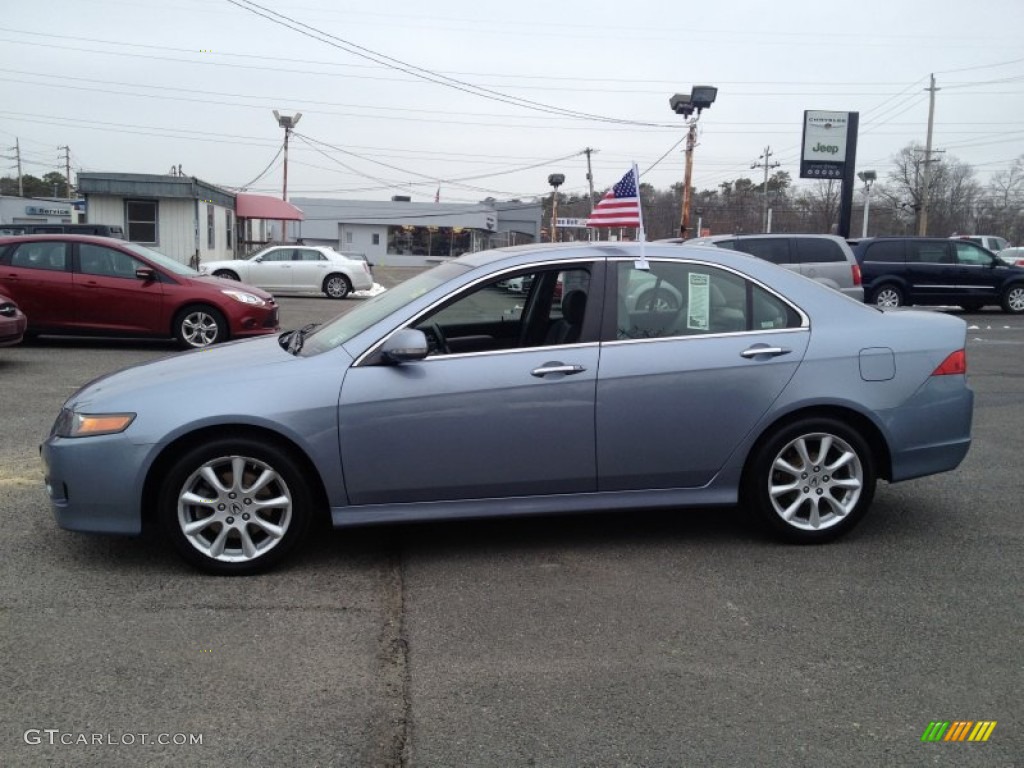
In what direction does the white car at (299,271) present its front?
to the viewer's left

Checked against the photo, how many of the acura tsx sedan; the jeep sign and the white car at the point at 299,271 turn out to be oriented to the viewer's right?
0

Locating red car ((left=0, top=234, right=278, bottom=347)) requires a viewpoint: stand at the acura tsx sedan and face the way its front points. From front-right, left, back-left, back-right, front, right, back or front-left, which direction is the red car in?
front-right

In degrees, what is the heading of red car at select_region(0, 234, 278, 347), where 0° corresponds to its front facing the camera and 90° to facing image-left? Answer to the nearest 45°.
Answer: approximately 270°

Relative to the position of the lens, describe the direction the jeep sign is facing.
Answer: facing the viewer

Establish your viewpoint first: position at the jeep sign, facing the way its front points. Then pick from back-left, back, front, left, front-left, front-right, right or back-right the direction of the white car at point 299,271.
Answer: front-right

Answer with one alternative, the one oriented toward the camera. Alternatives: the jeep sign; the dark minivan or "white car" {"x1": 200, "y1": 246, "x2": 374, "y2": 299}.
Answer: the jeep sign

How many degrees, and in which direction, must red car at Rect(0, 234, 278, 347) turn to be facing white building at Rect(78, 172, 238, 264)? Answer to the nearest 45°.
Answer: approximately 90° to its left

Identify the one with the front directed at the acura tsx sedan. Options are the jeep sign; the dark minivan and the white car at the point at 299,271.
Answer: the jeep sign

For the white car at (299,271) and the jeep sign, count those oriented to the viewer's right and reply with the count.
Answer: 0

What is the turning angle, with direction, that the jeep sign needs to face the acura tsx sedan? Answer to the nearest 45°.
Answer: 0° — it already faces it

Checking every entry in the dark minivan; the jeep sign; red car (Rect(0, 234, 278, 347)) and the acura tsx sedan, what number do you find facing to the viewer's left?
1

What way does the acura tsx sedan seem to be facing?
to the viewer's left

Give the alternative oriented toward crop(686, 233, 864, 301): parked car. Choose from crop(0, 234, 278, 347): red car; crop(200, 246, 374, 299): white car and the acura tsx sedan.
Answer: the red car

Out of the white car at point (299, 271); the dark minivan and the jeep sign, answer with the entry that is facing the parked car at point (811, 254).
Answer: the jeep sign

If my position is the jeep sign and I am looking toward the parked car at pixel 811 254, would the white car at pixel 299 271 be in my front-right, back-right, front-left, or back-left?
front-right

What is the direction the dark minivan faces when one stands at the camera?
facing to the right of the viewer

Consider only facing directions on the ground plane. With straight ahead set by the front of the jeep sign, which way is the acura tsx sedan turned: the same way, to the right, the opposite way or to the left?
to the right
